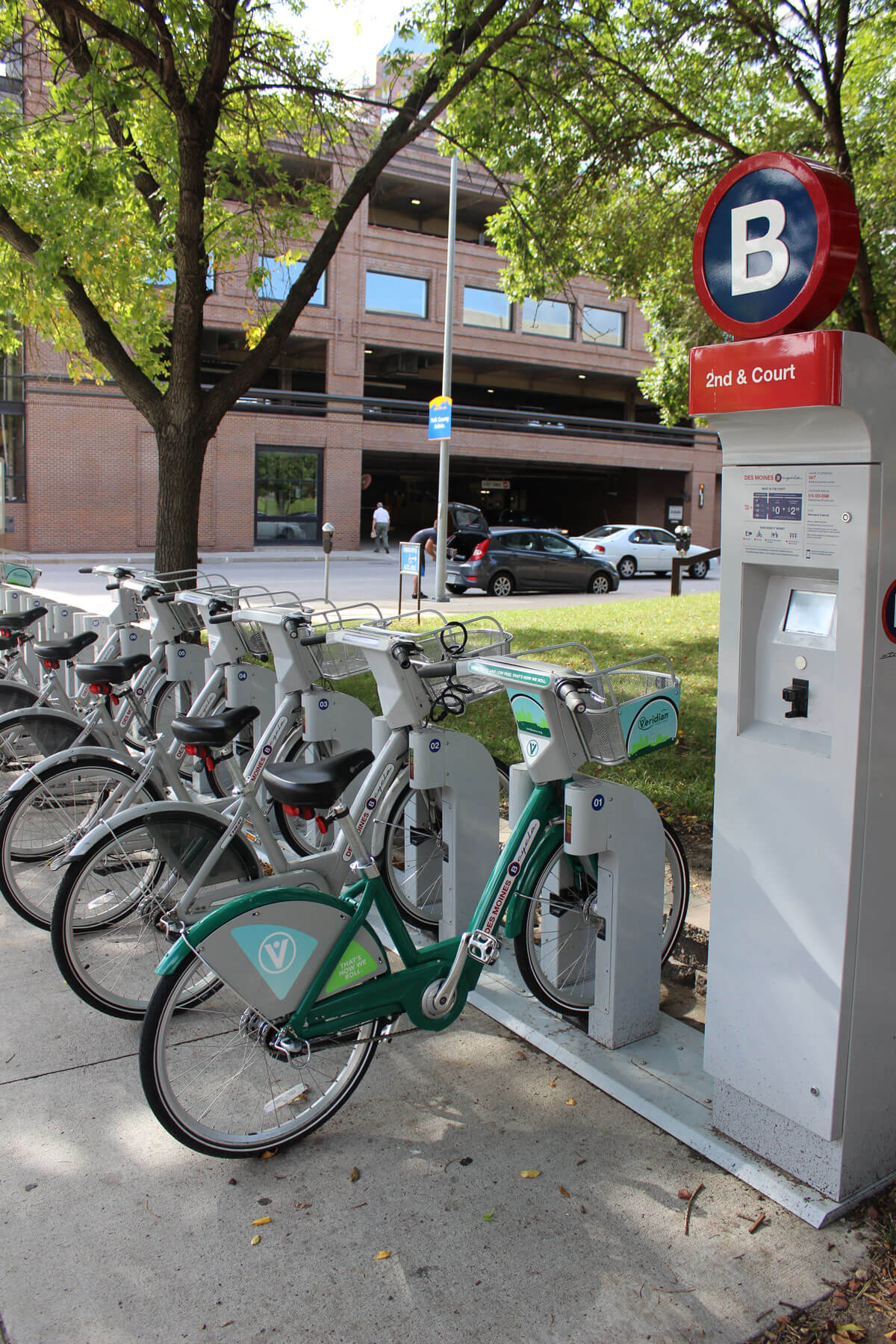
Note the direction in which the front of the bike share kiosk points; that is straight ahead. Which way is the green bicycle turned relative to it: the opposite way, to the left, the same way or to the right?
the opposite way

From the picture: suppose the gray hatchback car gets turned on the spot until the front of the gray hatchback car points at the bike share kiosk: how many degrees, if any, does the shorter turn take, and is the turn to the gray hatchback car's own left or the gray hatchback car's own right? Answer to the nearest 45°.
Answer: approximately 135° to the gray hatchback car's own right

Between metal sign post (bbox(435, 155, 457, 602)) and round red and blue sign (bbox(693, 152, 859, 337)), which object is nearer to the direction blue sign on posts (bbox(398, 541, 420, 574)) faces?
the round red and blue sign

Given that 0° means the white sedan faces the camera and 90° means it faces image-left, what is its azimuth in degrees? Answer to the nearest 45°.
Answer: approximately 225°

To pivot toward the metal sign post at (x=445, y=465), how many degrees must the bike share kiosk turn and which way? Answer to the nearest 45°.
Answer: approximately 135° to its right

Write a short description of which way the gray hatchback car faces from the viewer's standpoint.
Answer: facing away from the viewer and to the right of the viewer

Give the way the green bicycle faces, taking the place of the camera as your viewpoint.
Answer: facing away from the viewer and to the right of the viewer

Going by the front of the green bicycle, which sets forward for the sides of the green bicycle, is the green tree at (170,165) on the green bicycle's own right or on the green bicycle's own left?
on the green bicycle's own left

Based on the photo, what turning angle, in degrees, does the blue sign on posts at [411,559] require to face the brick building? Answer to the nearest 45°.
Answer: approximately 180°

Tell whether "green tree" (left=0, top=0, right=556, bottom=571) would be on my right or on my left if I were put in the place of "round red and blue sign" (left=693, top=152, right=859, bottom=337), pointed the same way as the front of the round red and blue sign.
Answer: on my right
